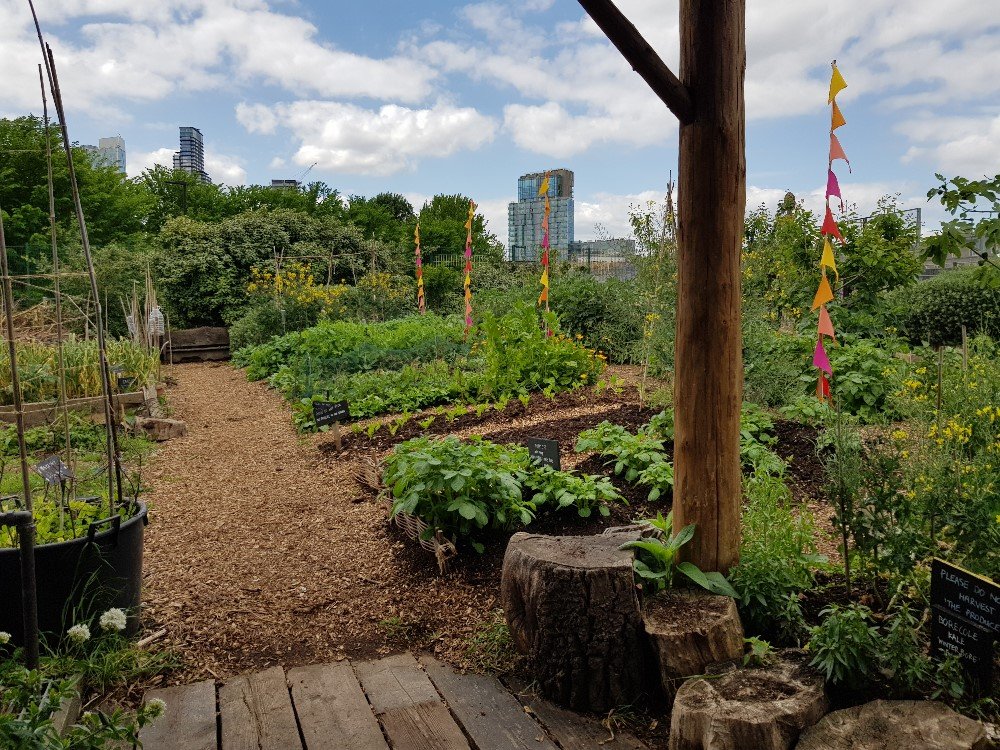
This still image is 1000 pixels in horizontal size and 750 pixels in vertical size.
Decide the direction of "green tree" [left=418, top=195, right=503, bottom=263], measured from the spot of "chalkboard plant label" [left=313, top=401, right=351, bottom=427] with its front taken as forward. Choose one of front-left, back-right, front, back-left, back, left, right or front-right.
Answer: back

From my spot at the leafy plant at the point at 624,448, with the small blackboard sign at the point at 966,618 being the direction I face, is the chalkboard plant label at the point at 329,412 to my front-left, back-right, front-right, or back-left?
back-right

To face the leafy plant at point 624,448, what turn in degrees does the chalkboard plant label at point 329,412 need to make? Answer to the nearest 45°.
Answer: approximately 45° to its left

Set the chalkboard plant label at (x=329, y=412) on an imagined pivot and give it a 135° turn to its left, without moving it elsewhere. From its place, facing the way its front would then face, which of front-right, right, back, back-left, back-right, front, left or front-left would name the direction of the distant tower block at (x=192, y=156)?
front-left

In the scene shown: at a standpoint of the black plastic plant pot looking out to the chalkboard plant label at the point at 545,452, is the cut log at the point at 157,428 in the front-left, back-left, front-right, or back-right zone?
front-left

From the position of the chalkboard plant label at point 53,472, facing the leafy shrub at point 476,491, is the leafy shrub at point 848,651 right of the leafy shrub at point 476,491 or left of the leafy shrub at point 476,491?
right

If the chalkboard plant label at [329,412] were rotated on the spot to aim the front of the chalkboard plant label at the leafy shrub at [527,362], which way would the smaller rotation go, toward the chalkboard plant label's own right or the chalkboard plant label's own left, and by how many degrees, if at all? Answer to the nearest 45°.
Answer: approximately 135° to the chalkboard plant label's own left

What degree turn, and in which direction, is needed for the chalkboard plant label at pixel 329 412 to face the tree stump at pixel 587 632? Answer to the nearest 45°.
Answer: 0° — it already faces it

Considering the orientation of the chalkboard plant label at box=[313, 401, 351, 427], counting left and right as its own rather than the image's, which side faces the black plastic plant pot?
front

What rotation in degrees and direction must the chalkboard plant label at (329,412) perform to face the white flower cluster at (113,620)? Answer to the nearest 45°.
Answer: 0° — it already faces it

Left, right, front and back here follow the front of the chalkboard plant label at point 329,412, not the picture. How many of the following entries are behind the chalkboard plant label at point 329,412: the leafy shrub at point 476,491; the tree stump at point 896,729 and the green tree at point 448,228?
1

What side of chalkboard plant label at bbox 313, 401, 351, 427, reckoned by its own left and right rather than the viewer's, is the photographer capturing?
front

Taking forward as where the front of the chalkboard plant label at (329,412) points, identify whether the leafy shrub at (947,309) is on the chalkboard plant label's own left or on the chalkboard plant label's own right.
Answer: on the chalkboard plant label's own left

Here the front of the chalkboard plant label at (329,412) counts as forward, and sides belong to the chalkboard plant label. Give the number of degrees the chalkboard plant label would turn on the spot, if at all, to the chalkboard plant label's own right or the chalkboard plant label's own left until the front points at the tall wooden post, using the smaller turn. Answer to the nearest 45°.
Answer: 0° — it already faces it
